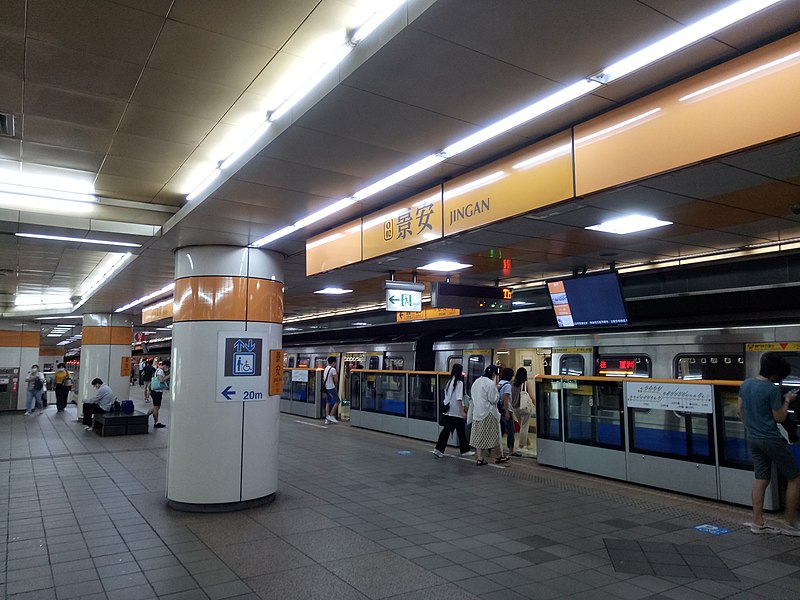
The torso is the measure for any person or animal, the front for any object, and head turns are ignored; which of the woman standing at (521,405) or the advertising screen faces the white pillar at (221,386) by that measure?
the advertising screen

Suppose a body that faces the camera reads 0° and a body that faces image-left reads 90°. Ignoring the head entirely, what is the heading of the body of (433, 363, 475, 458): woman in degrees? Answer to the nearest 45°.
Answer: approximately 270°

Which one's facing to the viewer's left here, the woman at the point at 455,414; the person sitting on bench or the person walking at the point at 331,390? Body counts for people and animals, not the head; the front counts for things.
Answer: the person sitting on bench

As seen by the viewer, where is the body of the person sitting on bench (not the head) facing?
to the viewer's left

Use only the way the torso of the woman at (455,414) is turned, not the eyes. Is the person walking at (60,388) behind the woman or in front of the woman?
behind

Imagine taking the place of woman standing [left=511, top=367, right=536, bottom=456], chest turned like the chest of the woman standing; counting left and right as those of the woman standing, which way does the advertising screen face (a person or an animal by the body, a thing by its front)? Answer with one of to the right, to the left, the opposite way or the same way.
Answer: the opposite way

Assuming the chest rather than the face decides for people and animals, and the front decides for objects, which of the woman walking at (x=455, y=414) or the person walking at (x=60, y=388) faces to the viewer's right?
the woman walking
